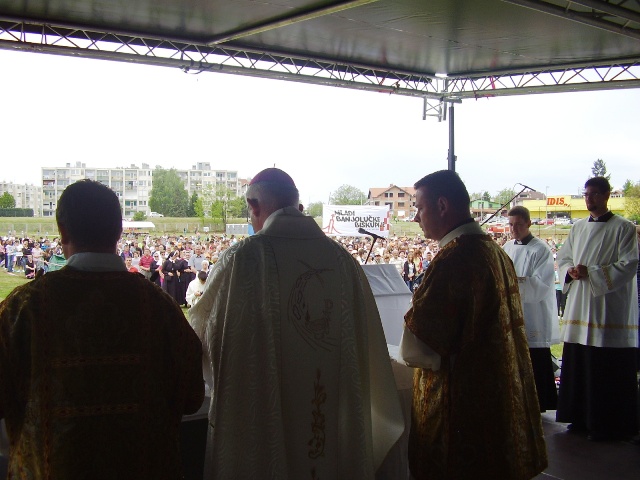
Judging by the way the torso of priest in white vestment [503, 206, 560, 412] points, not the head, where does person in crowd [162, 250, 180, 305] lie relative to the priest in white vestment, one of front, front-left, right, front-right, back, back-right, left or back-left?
right

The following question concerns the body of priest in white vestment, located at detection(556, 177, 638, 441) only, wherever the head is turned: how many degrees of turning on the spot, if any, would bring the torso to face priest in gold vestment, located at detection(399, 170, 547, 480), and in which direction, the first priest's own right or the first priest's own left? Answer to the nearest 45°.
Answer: approximately 45° to the first priest's own left

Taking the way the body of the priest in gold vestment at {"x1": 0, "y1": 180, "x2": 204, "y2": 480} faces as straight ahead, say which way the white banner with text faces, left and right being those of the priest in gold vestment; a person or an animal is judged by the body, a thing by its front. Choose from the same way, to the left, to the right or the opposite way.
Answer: the opposite way

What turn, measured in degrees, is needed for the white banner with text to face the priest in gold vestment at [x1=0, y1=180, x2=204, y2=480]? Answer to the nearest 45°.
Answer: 0° — it already faces them

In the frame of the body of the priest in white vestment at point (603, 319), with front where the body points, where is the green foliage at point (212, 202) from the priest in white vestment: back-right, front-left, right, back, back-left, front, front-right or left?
right

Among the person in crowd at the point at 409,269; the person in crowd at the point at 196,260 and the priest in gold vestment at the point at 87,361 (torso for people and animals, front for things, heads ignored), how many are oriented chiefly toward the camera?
2

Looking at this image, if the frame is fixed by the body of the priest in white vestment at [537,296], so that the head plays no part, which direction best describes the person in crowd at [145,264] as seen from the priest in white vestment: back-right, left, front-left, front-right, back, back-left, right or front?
right

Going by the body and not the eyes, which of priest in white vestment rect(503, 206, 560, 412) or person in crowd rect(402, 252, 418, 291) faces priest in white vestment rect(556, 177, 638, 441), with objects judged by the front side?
the person in crowd

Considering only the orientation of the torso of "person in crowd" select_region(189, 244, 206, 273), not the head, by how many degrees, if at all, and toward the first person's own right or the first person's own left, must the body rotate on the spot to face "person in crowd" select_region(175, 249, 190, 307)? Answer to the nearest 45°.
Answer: approximately 45° to the first person's own right

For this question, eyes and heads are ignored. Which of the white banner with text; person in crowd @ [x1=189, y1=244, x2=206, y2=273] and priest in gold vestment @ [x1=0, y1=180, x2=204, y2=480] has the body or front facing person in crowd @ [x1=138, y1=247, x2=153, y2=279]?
the priest in gold vestment

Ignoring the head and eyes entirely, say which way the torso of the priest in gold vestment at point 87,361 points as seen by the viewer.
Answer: away from the camera

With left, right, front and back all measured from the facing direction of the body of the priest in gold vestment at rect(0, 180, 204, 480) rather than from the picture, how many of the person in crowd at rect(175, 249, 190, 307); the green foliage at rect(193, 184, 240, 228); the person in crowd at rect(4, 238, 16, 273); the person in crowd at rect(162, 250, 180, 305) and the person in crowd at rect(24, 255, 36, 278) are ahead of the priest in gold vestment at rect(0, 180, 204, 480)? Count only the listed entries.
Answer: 5

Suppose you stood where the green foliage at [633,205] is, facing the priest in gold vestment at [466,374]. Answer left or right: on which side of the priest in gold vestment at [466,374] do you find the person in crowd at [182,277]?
right

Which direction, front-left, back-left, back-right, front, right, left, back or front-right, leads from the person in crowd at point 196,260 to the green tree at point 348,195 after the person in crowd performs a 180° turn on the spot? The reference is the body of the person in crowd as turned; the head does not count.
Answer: front-right

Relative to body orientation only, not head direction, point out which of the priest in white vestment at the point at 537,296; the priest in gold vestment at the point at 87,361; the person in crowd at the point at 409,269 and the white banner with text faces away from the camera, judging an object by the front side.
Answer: the priest in gold vestment

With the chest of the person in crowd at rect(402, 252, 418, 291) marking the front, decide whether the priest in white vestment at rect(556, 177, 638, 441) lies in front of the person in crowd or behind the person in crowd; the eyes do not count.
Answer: in front
